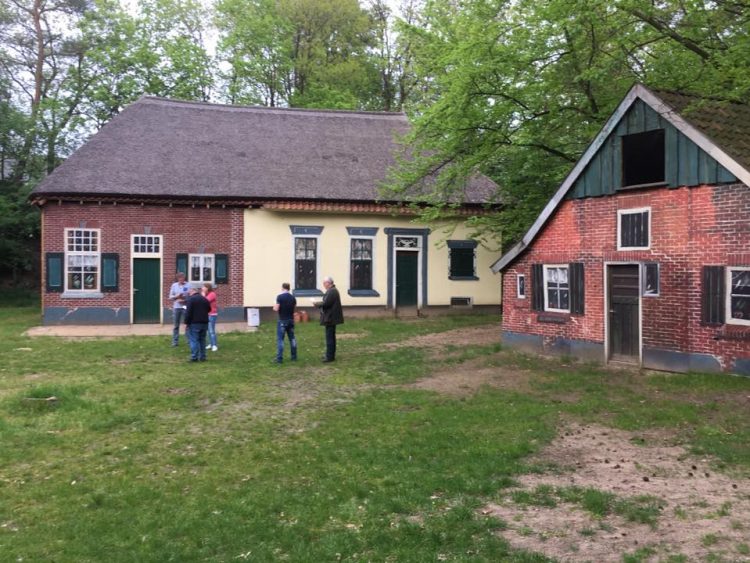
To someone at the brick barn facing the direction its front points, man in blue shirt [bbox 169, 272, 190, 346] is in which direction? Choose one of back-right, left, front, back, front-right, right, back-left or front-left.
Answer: front-right

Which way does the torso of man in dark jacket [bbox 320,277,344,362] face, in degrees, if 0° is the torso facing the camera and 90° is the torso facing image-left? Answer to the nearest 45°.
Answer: approximately 90°

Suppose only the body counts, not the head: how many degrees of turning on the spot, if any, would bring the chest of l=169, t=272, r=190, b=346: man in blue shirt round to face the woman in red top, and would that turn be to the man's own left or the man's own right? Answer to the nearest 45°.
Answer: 0° — they already face them

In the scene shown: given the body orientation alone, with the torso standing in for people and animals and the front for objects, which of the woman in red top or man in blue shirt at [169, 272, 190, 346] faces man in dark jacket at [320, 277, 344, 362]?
the man in blue shirt

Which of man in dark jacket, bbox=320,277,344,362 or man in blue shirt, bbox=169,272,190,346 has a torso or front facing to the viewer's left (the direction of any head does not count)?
the man in dark jacket

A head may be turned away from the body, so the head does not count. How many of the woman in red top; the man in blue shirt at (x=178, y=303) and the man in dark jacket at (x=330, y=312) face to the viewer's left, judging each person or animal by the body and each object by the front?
2

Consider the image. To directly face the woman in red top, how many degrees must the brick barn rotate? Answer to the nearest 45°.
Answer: approximately 45° to its right

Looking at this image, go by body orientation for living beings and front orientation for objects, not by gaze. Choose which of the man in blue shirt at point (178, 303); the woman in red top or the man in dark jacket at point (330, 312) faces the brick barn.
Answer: the man in blue shirt

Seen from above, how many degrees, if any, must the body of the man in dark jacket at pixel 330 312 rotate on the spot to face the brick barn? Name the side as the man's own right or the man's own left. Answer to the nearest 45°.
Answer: approximately 180°

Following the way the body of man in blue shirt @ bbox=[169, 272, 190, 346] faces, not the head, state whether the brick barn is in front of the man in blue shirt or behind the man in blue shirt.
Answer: in front

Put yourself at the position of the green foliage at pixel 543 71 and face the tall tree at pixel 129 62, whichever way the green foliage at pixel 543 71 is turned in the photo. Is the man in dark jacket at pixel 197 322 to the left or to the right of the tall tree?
left

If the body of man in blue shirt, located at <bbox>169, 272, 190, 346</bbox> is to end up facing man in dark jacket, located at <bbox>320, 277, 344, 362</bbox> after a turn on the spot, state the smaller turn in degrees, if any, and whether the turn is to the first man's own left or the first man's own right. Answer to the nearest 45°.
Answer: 0° — they already face them
